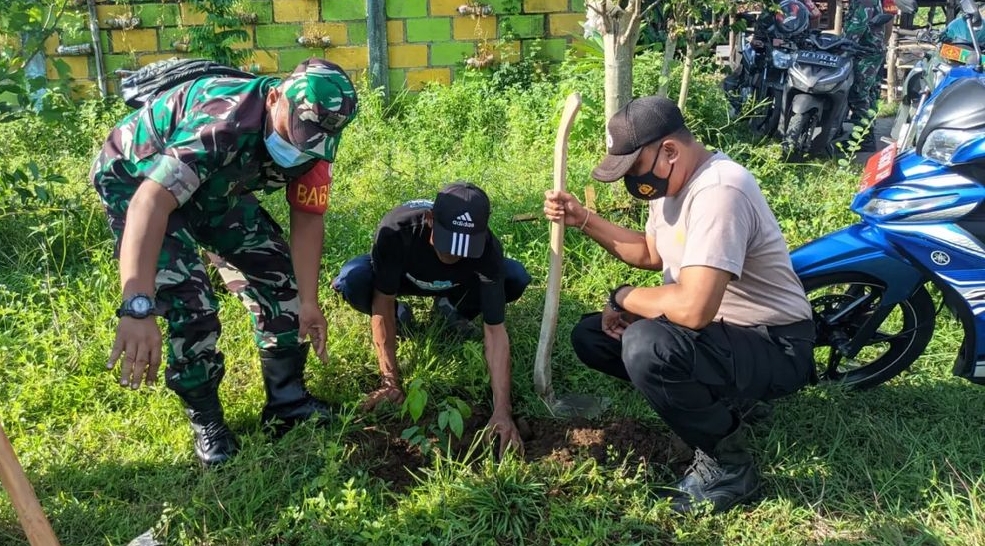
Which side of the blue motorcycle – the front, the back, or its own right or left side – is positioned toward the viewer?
left

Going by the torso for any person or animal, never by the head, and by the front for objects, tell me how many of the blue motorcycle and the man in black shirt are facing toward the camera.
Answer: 1

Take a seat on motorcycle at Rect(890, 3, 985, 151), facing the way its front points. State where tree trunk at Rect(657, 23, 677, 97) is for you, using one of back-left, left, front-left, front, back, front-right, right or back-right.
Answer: front-right

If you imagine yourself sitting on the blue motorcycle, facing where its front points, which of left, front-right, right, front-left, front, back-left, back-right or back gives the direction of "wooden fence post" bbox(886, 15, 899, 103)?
right

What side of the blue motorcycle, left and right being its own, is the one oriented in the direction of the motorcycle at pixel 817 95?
right

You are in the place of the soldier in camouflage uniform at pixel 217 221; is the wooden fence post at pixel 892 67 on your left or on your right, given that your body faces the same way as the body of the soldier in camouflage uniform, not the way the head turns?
on your left

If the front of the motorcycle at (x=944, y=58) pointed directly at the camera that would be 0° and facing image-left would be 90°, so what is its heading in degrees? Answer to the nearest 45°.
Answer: approximately 45°

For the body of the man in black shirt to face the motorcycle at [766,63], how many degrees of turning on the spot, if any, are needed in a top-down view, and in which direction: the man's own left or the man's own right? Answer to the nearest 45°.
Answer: approximately 135° to the man's own left

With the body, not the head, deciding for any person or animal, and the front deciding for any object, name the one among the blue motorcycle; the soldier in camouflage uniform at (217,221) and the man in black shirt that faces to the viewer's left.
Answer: the blue motorcycle

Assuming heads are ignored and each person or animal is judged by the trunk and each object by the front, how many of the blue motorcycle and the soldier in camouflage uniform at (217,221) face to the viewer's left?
1

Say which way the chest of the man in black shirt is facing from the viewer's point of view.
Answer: toward the camera

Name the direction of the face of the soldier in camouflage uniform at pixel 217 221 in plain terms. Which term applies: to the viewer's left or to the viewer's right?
to the viewer's right

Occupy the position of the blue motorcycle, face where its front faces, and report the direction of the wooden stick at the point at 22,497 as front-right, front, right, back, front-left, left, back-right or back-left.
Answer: front-left

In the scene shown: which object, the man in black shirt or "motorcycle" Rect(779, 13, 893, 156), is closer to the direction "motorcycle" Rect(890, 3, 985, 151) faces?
the man in black shirt
